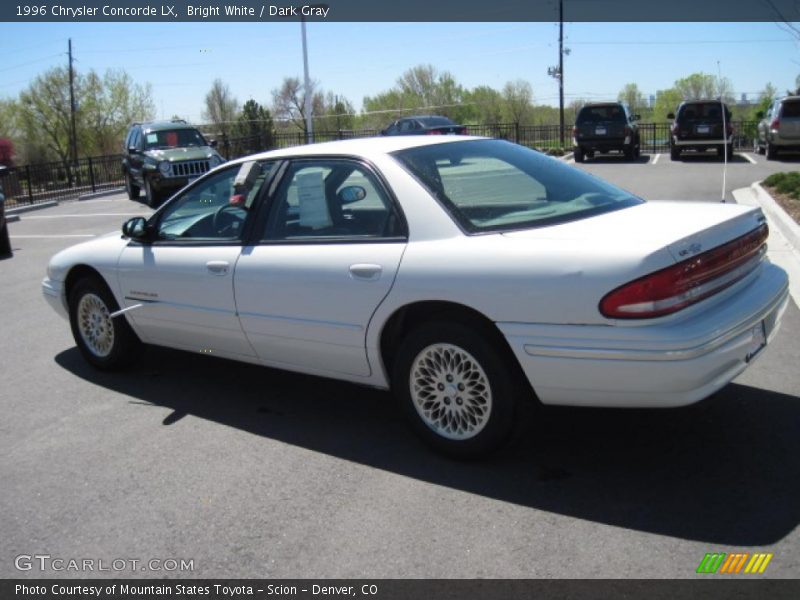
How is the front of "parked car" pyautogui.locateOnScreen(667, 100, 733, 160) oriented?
away from the camera

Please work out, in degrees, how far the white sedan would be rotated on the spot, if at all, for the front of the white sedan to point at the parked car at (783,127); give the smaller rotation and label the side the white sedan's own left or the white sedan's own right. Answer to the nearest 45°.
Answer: approximately 90° to the white sedan's own right

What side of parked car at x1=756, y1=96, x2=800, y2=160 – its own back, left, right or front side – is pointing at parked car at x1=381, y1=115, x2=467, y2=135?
left

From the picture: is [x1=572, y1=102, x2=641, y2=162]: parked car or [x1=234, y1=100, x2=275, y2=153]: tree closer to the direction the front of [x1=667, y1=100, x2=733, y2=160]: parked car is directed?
the tree

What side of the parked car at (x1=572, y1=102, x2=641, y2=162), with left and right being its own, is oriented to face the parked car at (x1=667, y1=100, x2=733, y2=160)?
right

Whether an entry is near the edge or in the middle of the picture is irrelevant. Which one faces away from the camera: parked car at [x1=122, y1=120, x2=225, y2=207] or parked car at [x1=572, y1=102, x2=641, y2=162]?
parked car at [x1=572, y1=102, x2=641, y2=162]

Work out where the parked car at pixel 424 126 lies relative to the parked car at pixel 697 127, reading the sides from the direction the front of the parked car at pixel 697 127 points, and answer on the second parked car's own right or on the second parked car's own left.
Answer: on the second parked car's own left

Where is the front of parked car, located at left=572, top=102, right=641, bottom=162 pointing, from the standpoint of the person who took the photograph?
facing away from the viewer

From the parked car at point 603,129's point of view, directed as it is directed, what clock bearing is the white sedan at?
The white sedan is roughly at 6 o'clock from the parked car.

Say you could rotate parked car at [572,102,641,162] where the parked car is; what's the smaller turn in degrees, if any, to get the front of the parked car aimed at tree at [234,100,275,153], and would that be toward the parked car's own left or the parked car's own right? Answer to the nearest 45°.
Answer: approximately 45° to the parked car's own left

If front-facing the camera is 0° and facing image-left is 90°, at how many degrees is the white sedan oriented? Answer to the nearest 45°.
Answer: approximately 135°

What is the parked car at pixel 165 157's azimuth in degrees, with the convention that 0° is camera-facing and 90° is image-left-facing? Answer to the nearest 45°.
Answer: approximately 315°

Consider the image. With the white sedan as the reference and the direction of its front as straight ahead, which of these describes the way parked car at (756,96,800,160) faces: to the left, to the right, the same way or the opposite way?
to the right

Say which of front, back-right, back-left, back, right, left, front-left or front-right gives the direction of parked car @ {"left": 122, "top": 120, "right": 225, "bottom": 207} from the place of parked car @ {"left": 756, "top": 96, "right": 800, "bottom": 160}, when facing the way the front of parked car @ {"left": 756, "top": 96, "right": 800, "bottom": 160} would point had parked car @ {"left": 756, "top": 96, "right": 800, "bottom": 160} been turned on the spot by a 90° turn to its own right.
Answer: back-right
